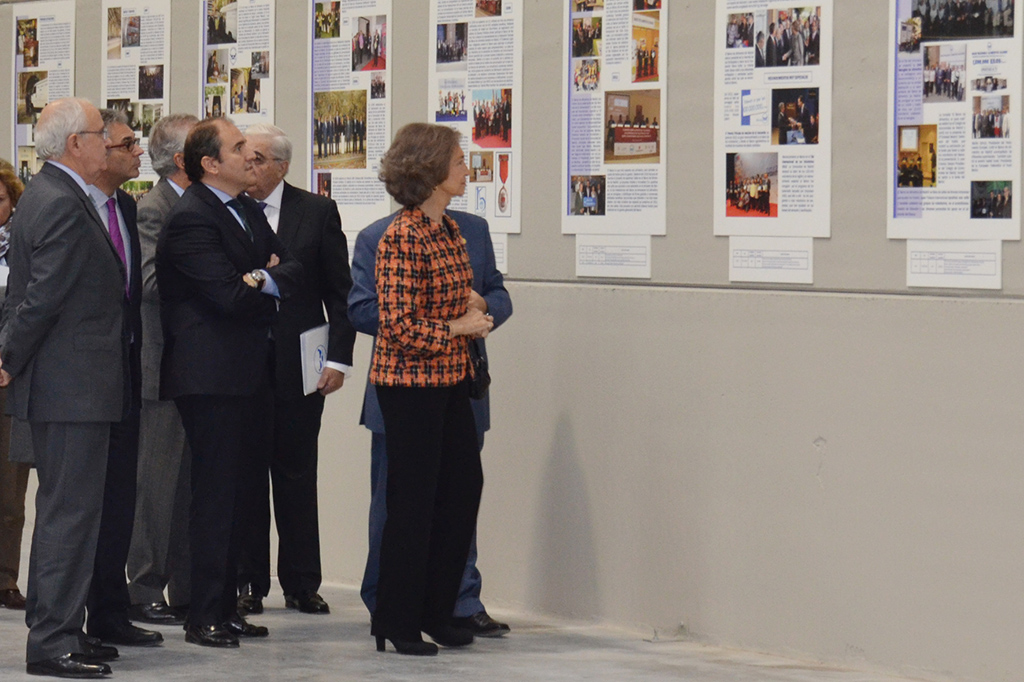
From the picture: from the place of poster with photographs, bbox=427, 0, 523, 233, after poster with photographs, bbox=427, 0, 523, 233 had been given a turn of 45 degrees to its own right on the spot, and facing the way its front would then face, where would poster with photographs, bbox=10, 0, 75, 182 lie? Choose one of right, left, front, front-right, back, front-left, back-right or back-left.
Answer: front-right

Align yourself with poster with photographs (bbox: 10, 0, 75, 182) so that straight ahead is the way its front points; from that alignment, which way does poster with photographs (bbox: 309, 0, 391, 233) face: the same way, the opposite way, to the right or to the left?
the same way

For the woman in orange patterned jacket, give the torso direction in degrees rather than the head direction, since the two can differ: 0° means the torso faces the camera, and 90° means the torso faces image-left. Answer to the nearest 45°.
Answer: approximately 270°

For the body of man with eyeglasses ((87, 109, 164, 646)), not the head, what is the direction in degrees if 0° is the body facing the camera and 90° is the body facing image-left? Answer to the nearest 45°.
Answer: approximately 315°

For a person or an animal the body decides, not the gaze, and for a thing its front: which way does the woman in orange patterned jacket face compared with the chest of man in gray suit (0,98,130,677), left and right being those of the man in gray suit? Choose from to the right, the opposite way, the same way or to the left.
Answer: the same way

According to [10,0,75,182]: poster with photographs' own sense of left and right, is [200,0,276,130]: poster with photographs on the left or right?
on its left

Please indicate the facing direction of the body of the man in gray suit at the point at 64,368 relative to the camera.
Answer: to the viewer's right

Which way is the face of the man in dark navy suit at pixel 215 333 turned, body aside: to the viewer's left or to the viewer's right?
to the viewer's right

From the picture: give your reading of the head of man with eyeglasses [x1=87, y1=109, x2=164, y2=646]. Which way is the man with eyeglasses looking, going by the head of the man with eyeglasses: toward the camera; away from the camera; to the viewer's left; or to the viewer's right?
to the viewer's right

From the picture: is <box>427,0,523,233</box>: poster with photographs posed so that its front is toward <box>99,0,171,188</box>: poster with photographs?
no

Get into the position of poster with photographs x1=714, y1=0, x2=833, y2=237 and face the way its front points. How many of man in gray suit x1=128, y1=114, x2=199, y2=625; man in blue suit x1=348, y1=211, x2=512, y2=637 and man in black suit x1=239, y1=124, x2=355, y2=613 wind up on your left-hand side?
0

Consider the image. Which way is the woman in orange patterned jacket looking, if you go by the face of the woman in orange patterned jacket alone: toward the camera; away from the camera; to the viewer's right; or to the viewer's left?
to the viewer's right

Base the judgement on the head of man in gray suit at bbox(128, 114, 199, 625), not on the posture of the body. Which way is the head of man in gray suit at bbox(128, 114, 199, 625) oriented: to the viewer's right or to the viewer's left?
to the viewer's right

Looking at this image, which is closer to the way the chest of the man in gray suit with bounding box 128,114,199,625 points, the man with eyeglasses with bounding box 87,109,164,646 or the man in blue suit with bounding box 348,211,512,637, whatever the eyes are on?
the man in blue suit

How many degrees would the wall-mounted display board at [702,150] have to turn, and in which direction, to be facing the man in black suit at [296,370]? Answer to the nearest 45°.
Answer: approximately 45° to its right

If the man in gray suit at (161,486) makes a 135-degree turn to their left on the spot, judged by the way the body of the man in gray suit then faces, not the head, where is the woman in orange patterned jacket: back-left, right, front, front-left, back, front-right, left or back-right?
back

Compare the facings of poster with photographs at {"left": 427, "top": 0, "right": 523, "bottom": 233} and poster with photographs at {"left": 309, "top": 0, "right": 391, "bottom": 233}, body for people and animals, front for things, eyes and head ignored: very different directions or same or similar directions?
same or similar directions
